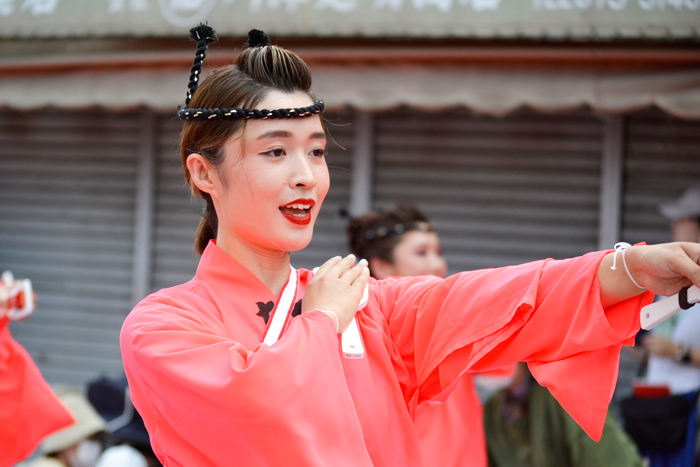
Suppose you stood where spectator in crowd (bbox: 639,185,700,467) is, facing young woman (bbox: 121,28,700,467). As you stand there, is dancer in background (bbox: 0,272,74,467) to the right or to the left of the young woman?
right

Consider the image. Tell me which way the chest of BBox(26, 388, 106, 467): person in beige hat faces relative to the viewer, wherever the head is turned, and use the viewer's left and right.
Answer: facing the viewer and to the right of the viewer

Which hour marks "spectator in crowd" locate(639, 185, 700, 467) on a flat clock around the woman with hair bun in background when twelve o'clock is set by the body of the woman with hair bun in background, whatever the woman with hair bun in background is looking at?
The spectator in crowd is roughly at 10 o'clock from the woman with hair bun in background.

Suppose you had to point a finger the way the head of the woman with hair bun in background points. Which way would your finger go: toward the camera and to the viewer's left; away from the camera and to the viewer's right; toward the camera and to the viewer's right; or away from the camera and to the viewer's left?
toward the camera and to the viewer's right

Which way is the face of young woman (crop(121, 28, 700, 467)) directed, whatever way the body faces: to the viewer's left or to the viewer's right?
to the viewer's right

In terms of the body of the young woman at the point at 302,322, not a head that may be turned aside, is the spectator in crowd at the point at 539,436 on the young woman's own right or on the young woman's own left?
on the young woman's own left

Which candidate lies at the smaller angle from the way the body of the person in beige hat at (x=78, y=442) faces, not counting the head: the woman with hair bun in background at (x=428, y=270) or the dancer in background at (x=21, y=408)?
the woman with hair bun in background

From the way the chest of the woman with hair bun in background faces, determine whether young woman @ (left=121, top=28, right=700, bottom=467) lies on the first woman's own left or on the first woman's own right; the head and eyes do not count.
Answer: on the first woman's own right
